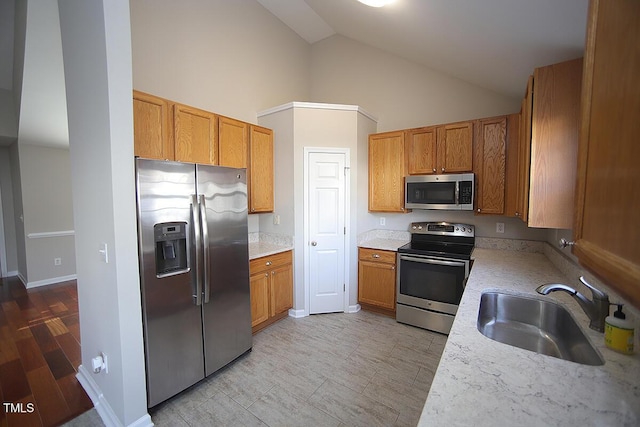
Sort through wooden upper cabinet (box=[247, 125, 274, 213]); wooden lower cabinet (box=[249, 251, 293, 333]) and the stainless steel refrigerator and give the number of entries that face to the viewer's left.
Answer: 0

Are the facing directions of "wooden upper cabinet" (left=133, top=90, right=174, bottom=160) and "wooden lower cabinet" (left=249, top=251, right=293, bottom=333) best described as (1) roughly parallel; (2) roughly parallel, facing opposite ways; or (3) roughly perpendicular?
roughly parallel

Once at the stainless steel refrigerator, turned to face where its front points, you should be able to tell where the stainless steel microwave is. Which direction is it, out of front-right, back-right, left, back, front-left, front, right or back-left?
front-left

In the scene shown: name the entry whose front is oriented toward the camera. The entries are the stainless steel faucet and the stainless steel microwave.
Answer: the stainless steel microwave

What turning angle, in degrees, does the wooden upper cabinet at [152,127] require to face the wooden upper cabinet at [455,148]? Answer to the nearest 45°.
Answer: approximately 45° to its left

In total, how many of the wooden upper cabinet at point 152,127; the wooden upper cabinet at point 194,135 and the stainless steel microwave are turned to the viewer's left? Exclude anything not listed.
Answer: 0

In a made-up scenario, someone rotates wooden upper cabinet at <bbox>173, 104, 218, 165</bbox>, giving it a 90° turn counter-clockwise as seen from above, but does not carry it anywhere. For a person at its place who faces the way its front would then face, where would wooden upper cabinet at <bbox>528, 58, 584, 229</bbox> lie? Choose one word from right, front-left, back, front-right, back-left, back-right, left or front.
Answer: right

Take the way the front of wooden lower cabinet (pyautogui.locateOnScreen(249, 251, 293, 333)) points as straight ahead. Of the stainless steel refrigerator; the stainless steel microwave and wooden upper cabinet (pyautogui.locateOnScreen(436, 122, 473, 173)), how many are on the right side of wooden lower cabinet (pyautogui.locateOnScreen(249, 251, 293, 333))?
1

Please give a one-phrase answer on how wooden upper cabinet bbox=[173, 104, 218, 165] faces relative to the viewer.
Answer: facing the viewer and to the right of the viewer

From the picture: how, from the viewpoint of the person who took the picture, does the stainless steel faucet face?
facing to the left of the viewer

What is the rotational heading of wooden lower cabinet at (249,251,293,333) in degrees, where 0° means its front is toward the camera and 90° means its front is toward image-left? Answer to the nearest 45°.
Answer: approximately 315°

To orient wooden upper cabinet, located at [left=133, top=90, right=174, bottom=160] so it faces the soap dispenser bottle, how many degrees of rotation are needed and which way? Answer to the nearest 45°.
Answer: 0° — it already faces it

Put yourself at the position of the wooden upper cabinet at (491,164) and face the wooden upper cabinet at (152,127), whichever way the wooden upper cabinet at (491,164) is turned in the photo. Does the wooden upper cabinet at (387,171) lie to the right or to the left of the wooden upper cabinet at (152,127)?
right

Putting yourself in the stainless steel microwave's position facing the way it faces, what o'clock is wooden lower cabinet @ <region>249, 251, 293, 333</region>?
The wooden lower cabinet is roughly at 2 o'clock from the stainless steel microwave.

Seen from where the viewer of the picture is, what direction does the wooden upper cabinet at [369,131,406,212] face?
facing the viewer and to the left of the viewer
